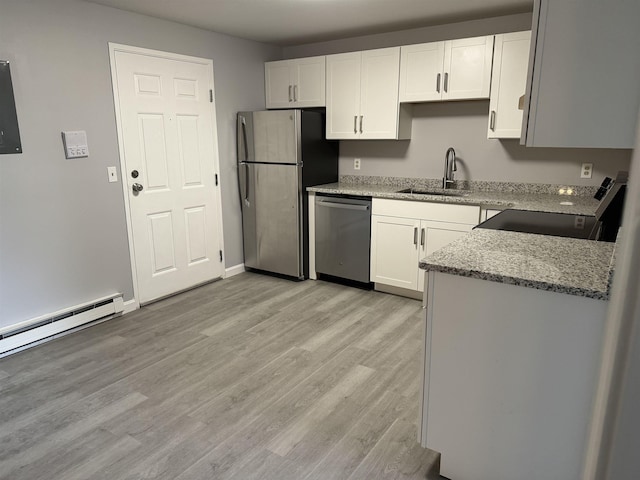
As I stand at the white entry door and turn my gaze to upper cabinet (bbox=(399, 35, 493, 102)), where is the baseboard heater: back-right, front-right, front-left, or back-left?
back-right

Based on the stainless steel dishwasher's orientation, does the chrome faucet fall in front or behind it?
behind

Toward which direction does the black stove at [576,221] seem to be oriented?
to the viewer's left

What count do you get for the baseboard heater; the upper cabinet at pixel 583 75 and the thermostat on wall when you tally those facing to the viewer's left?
1

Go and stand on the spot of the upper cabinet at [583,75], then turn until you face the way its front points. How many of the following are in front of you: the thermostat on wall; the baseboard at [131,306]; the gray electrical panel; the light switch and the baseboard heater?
5

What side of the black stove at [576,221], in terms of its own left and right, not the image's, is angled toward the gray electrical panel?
front

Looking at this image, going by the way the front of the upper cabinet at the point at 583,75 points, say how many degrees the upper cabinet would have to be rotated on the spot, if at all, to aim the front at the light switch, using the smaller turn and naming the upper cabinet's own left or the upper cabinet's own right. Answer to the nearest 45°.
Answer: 0° — it already faces it

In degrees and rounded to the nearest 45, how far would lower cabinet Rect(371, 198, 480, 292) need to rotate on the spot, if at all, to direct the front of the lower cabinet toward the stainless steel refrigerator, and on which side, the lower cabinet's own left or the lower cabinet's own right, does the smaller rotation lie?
approximately 45° to the lower cabinet's own right

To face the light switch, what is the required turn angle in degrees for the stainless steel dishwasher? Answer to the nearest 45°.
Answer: approximately 45° to its right

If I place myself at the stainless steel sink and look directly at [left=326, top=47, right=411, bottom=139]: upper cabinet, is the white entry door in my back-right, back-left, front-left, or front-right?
front-left

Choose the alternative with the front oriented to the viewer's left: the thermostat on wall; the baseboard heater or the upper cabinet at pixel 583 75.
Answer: the upper cabinet

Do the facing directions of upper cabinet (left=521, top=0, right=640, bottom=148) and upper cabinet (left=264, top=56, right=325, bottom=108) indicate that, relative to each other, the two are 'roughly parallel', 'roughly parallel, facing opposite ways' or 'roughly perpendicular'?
roughly perpendicular

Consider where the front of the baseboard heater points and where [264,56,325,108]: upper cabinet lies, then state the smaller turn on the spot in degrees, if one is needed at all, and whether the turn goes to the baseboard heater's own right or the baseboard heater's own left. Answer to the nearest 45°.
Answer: approximately 45° to the baseboard heater's own left

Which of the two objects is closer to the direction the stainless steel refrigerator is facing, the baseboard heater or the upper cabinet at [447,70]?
the baseboard heater

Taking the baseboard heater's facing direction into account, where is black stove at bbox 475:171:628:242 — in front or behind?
in front

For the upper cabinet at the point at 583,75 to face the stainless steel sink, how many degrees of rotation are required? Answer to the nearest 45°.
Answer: approximately 45° to its right

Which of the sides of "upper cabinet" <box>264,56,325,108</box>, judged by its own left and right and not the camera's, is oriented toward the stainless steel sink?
left

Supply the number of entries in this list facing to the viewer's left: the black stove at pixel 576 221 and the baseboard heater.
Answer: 1

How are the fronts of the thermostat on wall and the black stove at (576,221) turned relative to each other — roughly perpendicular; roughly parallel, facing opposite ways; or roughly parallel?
roughly parallel, facing opposite ways

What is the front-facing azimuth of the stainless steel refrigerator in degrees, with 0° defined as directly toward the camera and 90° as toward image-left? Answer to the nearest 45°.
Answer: approximately 45°

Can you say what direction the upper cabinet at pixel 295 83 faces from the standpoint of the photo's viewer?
facing the viewer and to the left of the viewer
